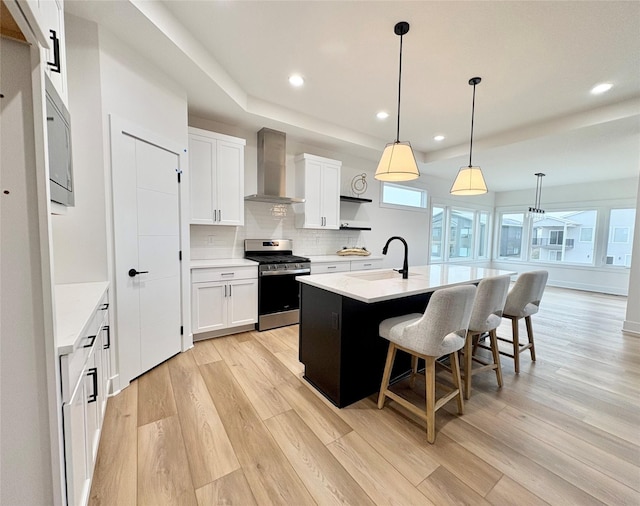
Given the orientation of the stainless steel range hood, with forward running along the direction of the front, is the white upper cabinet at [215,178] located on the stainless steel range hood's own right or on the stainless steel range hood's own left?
on the stainless steel range hood's own right

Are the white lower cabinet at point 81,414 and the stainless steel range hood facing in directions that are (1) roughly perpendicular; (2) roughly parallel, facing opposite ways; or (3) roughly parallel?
roughly perpendicular

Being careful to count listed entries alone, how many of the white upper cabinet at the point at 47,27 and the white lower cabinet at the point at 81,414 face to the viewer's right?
2

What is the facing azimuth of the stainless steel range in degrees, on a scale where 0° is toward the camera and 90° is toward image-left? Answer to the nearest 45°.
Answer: approximately 315°

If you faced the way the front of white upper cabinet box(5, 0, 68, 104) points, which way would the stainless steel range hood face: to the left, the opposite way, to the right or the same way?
to the right

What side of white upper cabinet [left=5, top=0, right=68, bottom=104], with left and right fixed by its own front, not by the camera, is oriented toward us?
right

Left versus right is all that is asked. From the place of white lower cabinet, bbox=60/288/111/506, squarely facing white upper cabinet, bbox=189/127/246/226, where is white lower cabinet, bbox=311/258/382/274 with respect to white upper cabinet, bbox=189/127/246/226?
right

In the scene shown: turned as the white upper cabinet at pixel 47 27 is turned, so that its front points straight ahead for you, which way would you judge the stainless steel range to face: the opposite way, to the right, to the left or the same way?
to the right

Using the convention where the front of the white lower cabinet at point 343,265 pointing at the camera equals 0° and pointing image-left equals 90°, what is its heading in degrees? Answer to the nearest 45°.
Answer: approximately 315°

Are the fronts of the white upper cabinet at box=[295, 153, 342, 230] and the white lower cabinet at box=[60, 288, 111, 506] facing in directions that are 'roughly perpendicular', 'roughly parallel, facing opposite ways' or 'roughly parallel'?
roughly perpendicular

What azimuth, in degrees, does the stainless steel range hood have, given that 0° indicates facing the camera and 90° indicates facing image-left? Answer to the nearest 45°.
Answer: approximately 315°

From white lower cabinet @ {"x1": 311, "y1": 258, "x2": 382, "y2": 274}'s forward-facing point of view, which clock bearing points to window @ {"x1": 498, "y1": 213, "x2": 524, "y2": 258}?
The window is roughly at 9 o'clock from the white lower cabinet.
